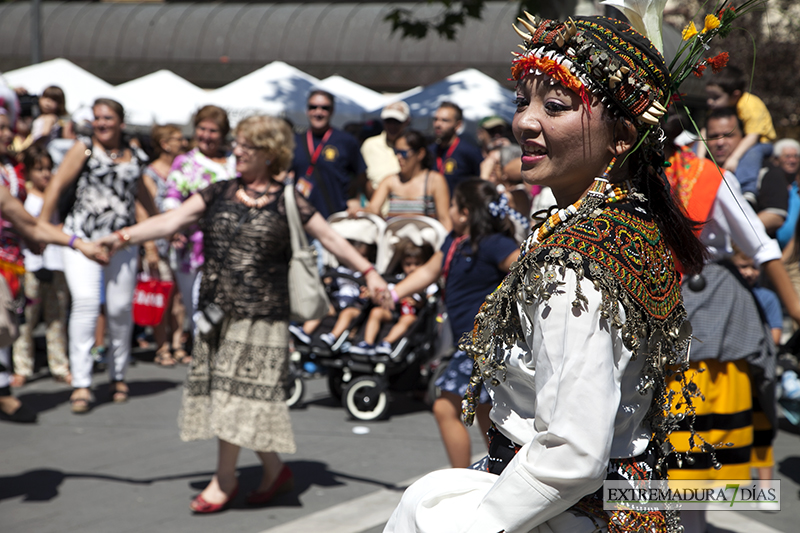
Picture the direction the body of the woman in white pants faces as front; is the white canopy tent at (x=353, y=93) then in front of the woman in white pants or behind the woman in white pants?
behind

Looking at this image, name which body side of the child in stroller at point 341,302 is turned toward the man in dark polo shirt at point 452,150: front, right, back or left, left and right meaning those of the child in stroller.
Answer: back

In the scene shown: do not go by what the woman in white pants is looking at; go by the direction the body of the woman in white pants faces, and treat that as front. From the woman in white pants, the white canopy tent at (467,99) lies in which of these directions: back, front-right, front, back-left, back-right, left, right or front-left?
back-left

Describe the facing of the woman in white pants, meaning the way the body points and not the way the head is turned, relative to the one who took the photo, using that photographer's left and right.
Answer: facing the viewer

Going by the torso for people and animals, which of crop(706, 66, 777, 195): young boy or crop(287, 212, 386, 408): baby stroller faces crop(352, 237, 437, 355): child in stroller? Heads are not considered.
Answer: the young boy

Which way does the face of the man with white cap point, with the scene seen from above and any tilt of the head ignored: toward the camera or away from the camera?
toward the camera

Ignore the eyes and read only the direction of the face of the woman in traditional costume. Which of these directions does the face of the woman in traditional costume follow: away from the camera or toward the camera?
toward the camera

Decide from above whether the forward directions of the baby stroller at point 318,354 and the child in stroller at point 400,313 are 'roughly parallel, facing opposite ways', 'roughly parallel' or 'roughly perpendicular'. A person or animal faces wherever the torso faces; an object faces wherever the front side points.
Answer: roughly parallel

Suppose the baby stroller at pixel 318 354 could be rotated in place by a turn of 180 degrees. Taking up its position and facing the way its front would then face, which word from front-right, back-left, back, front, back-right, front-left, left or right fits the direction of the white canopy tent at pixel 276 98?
front-left

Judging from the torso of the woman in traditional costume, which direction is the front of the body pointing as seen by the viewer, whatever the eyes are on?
to the viewer's left

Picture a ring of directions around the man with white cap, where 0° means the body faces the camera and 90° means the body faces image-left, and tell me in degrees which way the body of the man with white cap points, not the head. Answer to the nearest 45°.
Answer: approximately 0°

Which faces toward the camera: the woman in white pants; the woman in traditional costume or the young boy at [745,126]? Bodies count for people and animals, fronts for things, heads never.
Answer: the woman in white pants

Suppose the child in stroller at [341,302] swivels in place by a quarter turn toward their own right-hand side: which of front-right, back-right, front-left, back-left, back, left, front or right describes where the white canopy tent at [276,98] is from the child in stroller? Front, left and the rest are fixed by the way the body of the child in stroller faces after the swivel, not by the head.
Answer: front-right

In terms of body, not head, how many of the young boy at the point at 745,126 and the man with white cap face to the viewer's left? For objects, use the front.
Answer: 1

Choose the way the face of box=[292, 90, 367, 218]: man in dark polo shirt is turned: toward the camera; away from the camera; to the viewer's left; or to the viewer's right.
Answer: toward the camera
